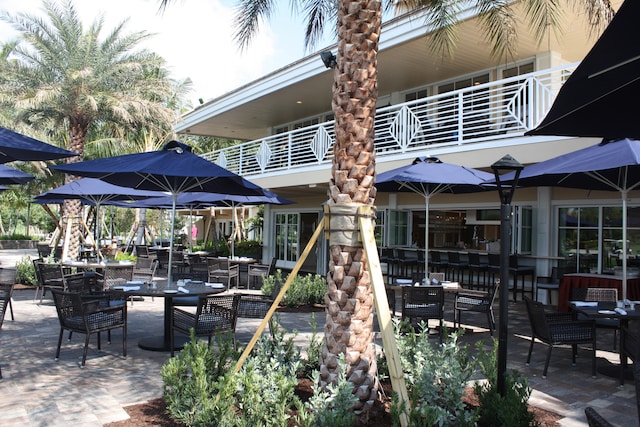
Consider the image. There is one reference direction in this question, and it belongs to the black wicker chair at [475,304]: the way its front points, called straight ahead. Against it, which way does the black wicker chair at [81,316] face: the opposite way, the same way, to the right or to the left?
to the right

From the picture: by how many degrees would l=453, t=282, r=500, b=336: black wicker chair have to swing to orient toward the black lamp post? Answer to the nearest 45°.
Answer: approximately 90° to its left

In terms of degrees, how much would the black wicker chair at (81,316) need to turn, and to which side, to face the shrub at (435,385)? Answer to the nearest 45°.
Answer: approximately 90° to its right

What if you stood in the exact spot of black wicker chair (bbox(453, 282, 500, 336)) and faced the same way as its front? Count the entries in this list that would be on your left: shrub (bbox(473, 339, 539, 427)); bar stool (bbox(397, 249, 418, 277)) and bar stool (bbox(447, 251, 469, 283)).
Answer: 1

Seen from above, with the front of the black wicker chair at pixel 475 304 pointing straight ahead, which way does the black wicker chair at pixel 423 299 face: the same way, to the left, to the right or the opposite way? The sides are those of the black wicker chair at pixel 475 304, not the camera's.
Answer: to the right

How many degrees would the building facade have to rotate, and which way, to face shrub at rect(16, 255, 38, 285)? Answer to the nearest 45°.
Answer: approximately 45° to its right

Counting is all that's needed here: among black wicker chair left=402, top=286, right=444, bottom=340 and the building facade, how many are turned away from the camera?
1

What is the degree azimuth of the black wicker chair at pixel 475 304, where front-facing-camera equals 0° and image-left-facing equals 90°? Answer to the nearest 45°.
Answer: approximately 90°

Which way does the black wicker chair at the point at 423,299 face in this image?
away from the camera

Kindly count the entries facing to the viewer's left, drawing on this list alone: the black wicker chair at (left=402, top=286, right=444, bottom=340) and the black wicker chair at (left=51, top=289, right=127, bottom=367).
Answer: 0

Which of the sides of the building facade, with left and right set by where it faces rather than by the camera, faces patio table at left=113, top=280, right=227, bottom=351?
front

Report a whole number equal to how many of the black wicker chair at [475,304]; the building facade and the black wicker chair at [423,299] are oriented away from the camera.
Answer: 1

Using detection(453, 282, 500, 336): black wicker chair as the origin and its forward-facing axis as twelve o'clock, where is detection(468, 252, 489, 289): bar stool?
The bar stool is roughly at 3 o'clock from the black wicker chair.

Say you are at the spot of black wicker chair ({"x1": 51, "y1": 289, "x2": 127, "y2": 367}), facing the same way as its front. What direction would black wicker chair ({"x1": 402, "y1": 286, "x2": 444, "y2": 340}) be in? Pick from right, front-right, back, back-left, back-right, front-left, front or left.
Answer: front-right

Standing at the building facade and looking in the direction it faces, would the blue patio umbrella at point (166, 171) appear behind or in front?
in front

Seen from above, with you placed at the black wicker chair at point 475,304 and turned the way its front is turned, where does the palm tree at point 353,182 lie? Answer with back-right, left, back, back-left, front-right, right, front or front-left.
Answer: left

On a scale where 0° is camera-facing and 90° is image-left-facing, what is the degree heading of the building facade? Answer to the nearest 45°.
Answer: approximately 45°

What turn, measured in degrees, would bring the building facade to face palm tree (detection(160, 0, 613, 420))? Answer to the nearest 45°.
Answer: approximately 45° to its left

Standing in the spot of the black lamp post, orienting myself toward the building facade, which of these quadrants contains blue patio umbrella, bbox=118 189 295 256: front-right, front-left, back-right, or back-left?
front-left

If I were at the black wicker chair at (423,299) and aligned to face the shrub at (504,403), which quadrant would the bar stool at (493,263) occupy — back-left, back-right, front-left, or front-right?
back-left
